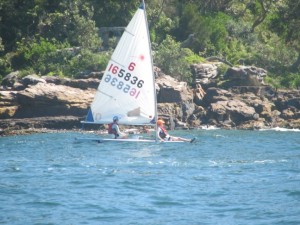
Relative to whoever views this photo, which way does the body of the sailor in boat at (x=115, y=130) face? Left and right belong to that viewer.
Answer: facing to the right of the viewer

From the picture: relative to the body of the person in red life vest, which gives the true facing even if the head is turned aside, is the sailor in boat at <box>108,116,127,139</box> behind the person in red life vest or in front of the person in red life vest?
behind
